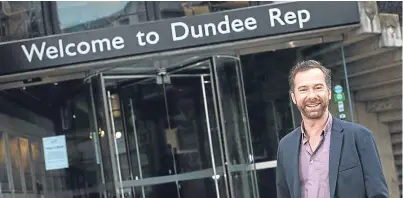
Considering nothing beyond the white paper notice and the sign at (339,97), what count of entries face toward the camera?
2

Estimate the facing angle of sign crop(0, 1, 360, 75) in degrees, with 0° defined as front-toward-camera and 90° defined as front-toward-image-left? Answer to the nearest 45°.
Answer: approximately 0°

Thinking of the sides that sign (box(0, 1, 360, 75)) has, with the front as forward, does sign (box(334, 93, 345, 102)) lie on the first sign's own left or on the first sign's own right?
on the first sign's own left

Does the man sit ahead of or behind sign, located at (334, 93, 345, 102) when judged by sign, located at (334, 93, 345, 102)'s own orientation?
ahead
